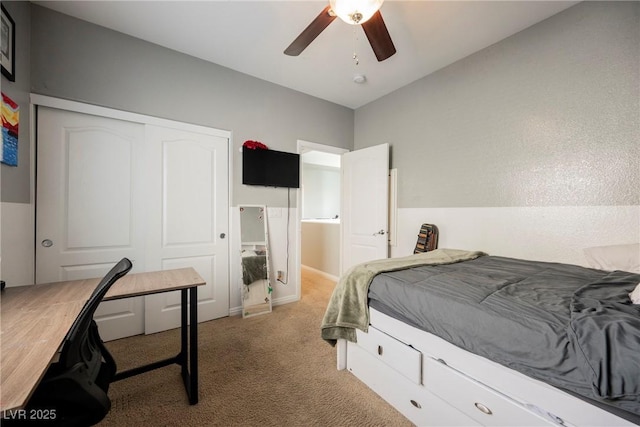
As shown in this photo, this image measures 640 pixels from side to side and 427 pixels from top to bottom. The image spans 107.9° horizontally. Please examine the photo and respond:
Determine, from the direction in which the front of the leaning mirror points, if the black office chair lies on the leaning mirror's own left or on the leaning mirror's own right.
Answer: on the leaning mirror's own right

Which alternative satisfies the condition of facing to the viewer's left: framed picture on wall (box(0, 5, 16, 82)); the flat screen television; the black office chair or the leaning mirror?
the black office chair

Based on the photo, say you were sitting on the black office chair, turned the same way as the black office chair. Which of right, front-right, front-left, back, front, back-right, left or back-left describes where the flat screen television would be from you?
back-right

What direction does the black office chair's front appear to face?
to the viewer's left

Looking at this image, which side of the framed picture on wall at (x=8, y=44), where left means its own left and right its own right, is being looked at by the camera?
right

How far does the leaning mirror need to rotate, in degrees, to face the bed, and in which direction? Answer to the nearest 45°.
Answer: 0° — it already faces it

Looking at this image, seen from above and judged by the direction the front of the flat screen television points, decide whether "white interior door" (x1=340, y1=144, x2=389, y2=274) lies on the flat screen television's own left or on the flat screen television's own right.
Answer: on the flat screen television's own left

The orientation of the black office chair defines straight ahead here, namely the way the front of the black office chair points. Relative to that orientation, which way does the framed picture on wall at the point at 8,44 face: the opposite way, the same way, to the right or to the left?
the opposite way

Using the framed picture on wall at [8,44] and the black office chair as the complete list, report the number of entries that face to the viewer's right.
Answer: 1

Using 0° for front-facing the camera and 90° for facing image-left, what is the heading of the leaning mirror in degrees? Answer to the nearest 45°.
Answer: approximately 315°

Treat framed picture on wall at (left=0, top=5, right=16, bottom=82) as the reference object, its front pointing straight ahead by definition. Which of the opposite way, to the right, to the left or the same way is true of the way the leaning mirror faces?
to the right

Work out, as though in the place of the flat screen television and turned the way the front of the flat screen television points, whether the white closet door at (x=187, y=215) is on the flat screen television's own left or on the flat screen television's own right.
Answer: on the flat screen television's own right

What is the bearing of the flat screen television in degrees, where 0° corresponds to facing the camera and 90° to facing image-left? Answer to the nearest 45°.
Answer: approximately 315°

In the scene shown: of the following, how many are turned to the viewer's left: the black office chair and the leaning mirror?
1

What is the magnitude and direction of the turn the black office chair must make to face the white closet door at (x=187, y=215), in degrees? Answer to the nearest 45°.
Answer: approximately 135° to its right
